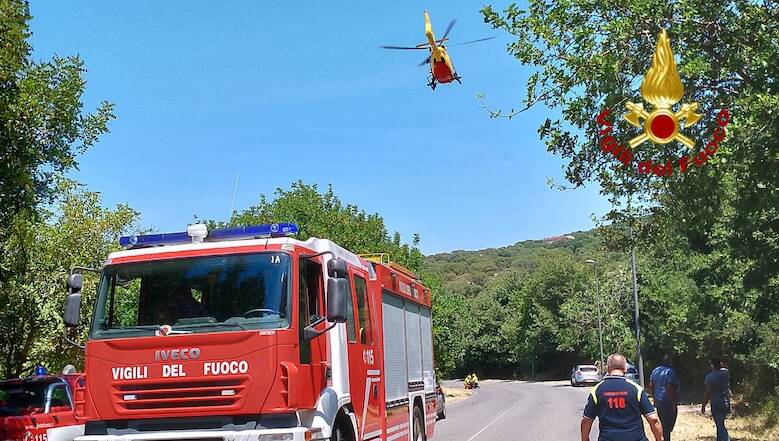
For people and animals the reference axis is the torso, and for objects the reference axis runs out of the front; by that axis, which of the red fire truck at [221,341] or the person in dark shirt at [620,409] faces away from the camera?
the person in dark shirt

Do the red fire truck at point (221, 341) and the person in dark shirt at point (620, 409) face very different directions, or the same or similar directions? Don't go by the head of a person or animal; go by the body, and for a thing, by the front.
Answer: very different directions

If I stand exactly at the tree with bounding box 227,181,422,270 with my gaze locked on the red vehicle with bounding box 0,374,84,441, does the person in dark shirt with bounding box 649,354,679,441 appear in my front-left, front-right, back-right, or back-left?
front-left

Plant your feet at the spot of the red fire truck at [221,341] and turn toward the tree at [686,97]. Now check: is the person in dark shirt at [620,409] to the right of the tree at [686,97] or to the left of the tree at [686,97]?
right

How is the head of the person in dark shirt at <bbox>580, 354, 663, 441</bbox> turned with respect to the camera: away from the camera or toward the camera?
away from the camera

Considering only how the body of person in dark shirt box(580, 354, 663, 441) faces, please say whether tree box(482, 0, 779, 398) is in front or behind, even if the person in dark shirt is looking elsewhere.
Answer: in front

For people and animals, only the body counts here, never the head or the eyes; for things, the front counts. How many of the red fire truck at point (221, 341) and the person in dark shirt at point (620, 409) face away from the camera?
1

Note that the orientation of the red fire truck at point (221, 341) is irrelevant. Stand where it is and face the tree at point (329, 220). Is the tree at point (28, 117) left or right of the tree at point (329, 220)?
left

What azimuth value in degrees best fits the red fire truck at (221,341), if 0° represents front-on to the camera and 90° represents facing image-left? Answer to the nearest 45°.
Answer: approximately 45°

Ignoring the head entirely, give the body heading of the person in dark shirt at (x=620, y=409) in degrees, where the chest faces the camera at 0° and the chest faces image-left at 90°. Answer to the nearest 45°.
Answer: approximately 180°
